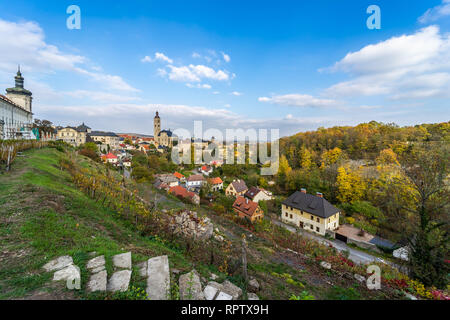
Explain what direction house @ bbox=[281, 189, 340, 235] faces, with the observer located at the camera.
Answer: facing the viewer and to the left of the viewer

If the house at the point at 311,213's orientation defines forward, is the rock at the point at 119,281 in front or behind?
in front

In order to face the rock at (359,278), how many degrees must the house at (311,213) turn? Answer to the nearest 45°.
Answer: approximately 45° to its left

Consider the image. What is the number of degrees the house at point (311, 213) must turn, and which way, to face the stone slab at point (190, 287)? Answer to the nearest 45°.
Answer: approximately 45° to its left

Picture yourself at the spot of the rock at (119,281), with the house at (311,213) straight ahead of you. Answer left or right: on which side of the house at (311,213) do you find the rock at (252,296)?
right

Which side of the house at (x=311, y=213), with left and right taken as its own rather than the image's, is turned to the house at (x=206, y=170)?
right

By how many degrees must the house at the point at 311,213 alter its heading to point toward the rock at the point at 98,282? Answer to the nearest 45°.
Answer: approximately 45° to its left

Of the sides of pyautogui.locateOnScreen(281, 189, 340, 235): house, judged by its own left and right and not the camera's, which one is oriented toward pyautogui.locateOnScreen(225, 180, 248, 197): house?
right

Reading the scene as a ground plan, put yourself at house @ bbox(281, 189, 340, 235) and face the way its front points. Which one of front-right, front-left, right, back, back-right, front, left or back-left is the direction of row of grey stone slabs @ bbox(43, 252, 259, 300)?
front-left

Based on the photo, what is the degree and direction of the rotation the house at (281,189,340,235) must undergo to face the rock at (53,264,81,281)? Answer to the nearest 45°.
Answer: approximately 45° to its left

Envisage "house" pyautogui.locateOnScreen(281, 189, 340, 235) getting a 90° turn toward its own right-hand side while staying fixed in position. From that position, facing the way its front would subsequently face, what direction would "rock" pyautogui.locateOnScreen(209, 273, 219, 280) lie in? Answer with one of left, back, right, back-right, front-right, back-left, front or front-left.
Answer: back-left
